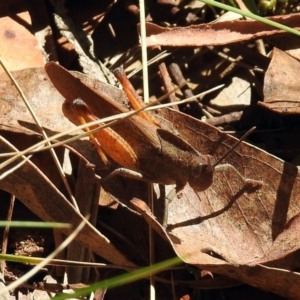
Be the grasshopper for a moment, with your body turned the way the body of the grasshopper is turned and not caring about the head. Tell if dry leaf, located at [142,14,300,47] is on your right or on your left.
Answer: on your left

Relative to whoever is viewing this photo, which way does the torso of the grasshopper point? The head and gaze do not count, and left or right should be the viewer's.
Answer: facing the viewer and to the right of the viewer

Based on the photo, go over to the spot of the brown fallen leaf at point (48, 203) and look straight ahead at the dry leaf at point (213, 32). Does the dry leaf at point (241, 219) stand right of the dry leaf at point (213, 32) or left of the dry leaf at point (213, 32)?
right

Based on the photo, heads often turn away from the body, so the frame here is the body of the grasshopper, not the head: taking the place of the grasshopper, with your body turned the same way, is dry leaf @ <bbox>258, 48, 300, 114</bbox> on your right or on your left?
on your left
